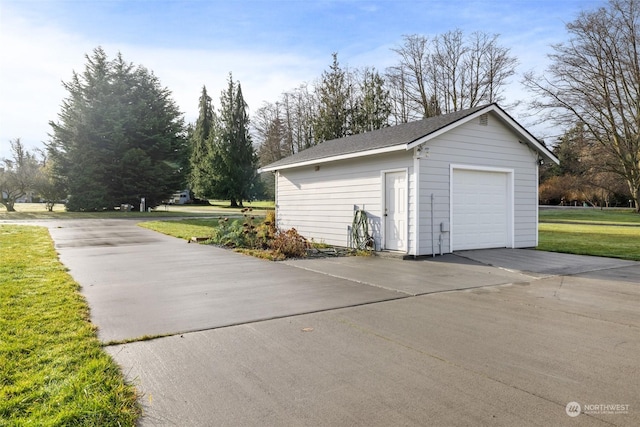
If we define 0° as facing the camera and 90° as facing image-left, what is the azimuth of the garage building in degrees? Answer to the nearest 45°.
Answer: approximately 315°

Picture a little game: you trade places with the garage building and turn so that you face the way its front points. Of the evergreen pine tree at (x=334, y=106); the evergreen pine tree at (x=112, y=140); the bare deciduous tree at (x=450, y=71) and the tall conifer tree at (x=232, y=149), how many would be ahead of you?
0

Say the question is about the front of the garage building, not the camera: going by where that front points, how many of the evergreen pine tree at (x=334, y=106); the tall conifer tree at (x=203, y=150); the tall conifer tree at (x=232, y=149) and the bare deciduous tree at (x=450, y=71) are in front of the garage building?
0

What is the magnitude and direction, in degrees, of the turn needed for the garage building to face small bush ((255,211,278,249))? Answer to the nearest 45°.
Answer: approximately 135° to its right

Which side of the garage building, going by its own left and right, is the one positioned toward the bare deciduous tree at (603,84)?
left

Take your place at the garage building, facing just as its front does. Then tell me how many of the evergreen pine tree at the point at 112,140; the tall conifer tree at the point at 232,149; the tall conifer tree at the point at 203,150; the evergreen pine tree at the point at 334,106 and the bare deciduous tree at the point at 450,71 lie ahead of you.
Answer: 0

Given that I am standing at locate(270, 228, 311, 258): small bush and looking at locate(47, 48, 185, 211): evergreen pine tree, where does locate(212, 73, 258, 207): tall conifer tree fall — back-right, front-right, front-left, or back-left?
front-right

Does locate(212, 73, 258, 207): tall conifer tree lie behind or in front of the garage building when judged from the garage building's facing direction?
behind

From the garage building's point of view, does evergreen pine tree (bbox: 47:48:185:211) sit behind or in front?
behind

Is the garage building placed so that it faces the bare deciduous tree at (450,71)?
no

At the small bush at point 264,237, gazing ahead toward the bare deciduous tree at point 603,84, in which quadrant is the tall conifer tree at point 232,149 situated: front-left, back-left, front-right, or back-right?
front-left

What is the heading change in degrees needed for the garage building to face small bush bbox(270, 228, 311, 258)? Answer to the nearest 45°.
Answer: approximately 135° to its right

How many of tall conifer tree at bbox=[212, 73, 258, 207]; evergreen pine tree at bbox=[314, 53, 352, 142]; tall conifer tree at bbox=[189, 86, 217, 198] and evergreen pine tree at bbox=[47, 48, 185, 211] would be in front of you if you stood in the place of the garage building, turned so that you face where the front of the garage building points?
0
